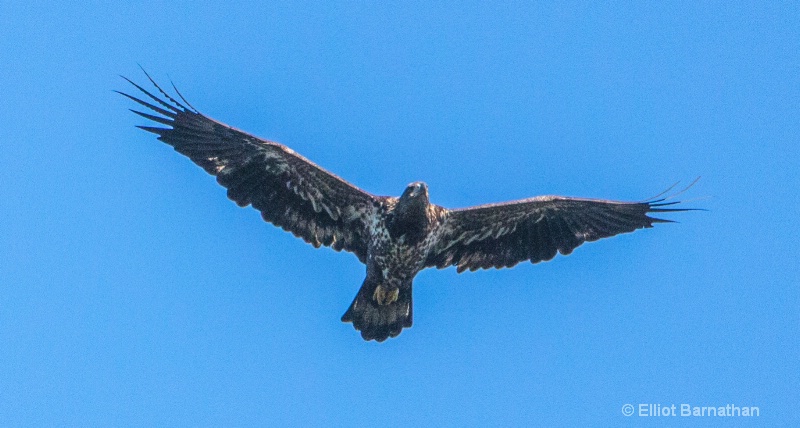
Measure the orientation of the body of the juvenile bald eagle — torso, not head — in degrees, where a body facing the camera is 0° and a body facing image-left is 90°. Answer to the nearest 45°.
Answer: approximately 0°
